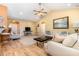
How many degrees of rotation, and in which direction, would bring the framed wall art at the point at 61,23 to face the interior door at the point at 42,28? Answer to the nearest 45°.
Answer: approximately 45° to its right

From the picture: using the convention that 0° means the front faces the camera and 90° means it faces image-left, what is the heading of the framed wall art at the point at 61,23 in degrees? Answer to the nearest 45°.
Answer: approximately 45°

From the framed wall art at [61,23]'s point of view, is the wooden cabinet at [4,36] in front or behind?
in front
